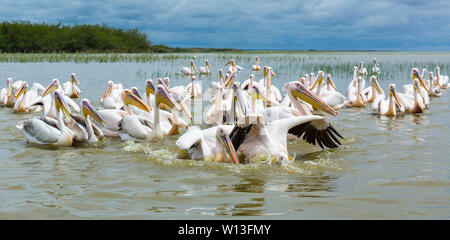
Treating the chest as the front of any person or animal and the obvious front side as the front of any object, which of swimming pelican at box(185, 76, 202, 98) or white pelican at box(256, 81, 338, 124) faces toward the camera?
the swimming pelican

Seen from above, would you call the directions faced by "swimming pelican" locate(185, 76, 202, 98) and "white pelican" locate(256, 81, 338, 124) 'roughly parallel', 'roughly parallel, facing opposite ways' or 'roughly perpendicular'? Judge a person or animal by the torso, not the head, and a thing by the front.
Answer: roughly perpendicular

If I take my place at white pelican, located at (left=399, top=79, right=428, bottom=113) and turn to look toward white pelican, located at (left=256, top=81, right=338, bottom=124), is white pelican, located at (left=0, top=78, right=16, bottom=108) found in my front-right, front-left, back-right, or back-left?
front-right

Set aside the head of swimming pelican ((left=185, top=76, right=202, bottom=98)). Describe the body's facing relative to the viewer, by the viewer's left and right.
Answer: facing the viewer

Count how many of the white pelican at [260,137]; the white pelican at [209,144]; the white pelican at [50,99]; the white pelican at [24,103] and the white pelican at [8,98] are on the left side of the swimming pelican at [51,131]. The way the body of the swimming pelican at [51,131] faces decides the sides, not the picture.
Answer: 3

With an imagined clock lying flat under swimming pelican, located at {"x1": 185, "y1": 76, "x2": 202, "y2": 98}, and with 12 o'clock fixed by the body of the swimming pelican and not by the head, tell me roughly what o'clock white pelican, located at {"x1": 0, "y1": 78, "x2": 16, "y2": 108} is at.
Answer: The white pelican is roughly at 2 o'clock from the swimming pelican.

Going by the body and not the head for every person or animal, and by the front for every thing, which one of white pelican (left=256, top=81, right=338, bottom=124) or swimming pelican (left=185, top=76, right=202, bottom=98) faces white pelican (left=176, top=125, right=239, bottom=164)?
the swimming pelican

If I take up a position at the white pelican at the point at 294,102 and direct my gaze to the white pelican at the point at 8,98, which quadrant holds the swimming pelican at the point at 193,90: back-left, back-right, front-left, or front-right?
front-right

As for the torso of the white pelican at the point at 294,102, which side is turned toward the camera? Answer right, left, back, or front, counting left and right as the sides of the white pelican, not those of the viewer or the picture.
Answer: right

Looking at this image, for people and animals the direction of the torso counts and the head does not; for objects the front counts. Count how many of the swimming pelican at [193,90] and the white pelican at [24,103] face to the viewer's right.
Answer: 0

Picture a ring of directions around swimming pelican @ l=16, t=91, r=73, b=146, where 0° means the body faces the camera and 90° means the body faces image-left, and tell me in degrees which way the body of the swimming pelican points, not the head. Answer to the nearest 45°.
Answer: approximately 270°

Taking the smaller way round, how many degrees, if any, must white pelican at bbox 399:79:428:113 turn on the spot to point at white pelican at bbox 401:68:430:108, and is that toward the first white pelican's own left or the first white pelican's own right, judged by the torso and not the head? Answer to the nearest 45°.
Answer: approximately 135° to the first white pelican's own left
